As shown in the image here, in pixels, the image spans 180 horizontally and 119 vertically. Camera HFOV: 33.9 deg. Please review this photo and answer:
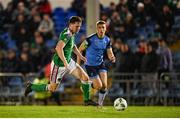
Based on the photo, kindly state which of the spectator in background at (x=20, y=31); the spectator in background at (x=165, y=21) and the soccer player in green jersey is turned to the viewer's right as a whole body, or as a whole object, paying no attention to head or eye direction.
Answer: the soccer player in green jersey

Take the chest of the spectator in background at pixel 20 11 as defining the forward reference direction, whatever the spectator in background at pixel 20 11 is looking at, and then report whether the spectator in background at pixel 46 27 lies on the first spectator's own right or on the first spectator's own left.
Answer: on the first spectator's own left

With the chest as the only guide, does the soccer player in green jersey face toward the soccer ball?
yes

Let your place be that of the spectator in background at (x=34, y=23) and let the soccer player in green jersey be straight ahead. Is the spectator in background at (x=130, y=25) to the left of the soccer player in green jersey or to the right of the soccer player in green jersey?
left

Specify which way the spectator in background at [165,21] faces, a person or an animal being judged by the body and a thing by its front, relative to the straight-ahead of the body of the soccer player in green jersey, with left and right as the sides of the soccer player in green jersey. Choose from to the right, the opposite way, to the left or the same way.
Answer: to the right

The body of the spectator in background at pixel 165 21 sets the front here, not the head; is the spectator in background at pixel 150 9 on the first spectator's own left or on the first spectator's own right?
on the first spectator's own right

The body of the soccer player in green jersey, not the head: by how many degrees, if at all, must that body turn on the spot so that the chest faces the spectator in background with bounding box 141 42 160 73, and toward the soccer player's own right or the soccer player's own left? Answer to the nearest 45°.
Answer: approximately 45° to the soccer player's own left

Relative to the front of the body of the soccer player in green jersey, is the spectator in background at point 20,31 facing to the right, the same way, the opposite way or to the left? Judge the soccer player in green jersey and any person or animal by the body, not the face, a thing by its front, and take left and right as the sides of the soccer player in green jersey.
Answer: to the right

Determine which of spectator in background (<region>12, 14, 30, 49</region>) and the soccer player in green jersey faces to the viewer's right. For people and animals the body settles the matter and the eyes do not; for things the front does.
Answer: the soccer player in green jersey

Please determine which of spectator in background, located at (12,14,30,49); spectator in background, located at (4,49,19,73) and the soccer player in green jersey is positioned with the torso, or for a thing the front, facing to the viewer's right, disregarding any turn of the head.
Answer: the soccer player in green jersey
